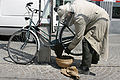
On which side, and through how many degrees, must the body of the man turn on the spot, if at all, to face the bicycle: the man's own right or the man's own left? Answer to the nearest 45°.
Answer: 0° — they already face it

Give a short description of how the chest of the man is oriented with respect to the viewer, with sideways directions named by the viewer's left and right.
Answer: facing to the left of the viewer

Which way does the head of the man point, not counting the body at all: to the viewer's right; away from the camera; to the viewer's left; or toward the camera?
to the viewer's left
